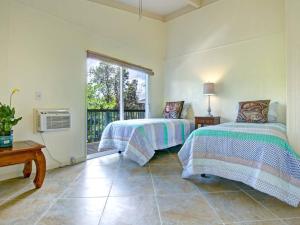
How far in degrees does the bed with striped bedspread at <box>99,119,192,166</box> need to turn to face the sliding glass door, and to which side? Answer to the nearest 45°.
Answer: approximately 90° to its right

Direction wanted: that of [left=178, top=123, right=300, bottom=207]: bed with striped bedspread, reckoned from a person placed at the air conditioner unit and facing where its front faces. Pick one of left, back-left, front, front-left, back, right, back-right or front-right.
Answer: front

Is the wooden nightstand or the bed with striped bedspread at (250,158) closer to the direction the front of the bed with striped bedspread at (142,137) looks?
the bed with striped bedspread

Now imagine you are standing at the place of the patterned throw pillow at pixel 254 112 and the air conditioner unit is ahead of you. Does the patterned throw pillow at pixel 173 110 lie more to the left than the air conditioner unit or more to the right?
right

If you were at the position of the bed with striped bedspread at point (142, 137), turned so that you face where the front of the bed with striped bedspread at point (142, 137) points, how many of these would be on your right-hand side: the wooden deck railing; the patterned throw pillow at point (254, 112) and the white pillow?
1

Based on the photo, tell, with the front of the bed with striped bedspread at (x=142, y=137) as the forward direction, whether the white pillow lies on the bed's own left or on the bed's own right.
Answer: on the bed's own left

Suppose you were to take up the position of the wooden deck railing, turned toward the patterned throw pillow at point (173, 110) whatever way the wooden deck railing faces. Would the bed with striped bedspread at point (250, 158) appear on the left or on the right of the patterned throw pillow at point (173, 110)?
right

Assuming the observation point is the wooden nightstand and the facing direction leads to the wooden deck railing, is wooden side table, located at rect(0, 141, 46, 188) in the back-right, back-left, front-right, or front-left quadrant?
front-left

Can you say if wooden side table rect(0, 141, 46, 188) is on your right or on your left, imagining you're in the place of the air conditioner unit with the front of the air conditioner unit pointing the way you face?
on your right

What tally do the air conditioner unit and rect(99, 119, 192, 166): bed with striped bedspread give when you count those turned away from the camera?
0

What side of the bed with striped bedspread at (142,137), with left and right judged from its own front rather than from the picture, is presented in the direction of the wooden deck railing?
right

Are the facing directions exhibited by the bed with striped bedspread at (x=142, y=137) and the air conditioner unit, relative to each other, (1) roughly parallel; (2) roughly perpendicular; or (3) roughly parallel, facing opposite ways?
roughly perpendicular

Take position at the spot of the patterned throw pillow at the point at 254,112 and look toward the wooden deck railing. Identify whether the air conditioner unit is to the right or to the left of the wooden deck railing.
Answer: left

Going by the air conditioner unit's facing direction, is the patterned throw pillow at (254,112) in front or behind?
in front

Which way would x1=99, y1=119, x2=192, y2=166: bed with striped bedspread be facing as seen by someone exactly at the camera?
facing the viewer and to the left of the viewer

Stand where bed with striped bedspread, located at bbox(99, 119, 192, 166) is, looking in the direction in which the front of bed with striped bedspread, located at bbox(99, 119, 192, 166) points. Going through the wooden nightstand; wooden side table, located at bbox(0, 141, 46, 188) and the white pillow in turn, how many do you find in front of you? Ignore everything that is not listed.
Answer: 1

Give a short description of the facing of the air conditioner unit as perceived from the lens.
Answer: facing the viewer and to the right of the viewer

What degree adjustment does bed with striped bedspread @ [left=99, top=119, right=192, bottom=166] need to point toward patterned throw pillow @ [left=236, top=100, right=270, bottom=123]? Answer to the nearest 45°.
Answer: approximately 135° to its left
